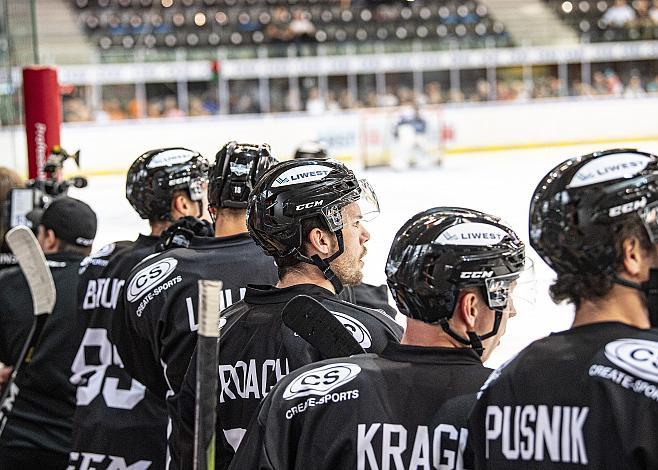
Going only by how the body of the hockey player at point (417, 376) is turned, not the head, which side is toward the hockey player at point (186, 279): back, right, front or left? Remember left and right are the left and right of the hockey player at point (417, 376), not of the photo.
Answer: left

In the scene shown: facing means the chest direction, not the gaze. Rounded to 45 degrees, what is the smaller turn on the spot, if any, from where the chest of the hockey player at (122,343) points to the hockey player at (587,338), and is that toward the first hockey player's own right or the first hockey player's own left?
approximately 135° to the first hockey player's own right

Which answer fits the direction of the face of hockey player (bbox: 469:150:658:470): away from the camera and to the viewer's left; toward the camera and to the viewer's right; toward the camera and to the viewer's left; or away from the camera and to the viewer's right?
away from the camera and to the viewer's right

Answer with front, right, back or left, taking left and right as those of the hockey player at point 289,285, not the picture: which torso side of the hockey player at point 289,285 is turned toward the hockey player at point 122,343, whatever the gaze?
left

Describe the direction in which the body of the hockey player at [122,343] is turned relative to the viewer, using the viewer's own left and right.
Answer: facing away from the viewer and to the right of the viewer

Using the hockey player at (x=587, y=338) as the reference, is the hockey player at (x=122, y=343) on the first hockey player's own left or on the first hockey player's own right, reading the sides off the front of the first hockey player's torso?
on the first hockey player's own left

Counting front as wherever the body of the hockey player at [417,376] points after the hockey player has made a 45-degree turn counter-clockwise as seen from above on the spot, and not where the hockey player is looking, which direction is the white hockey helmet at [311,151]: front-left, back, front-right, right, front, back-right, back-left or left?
front

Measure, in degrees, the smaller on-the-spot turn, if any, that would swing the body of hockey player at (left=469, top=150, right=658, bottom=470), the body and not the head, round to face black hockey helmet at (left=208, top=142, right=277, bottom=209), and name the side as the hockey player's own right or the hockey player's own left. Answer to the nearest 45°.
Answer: approximately 90° to the hockey player's own left

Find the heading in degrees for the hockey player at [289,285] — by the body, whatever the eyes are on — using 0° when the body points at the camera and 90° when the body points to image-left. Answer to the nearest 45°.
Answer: approximately 225°
